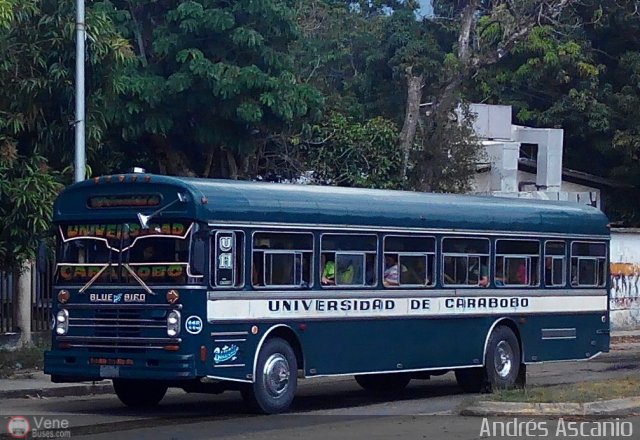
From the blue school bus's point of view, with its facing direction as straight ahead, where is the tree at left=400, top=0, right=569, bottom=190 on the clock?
The tree is roughly at 5 o'clock from the blue school bus.

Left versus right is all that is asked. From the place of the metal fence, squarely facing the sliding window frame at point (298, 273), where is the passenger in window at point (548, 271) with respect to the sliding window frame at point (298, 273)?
left

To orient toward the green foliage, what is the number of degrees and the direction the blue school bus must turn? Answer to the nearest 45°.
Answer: approximately 90° to its right

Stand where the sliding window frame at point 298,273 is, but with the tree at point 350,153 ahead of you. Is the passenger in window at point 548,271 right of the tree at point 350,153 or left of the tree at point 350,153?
right

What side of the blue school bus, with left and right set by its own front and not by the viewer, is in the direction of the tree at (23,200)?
right

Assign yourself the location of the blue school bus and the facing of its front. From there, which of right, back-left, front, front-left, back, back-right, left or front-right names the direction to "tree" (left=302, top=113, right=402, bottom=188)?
back-right

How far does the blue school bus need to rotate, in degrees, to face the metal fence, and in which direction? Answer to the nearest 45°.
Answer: approximately 90° to its right

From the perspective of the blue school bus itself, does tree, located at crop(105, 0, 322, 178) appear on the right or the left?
on its right

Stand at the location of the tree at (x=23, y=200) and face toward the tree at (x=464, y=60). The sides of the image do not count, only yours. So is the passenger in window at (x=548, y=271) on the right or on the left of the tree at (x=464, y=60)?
right

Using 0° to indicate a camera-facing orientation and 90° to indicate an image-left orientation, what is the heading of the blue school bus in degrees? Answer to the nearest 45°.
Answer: approximately 45°
